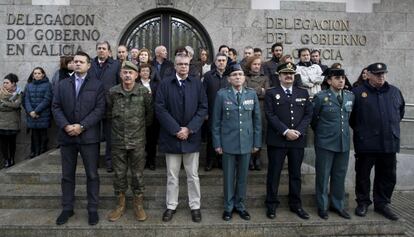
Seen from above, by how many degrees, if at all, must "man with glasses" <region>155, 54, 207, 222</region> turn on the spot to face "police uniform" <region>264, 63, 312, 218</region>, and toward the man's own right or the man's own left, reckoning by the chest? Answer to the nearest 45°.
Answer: approximately 90° to the man's own left

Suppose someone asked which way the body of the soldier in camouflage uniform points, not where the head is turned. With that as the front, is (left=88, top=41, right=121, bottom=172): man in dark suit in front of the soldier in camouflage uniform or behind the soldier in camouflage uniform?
behind

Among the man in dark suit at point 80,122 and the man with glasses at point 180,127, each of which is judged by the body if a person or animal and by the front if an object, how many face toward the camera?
2

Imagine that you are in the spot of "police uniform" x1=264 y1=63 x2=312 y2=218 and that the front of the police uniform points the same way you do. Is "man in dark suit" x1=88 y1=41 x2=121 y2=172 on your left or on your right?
on your right

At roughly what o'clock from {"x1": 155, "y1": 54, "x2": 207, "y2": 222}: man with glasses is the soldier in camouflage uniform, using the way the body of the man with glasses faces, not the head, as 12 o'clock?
The soldier in camouflage uniform is roughly at 3 o'clock from the man with glasses.

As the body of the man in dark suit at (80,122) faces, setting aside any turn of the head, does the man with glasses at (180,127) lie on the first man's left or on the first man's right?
on the first man's left

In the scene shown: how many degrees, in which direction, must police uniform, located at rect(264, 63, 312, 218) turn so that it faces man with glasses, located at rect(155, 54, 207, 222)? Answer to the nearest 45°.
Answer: approximately 90° to its right

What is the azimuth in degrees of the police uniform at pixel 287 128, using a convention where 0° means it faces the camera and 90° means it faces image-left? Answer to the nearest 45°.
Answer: approximately 0°
